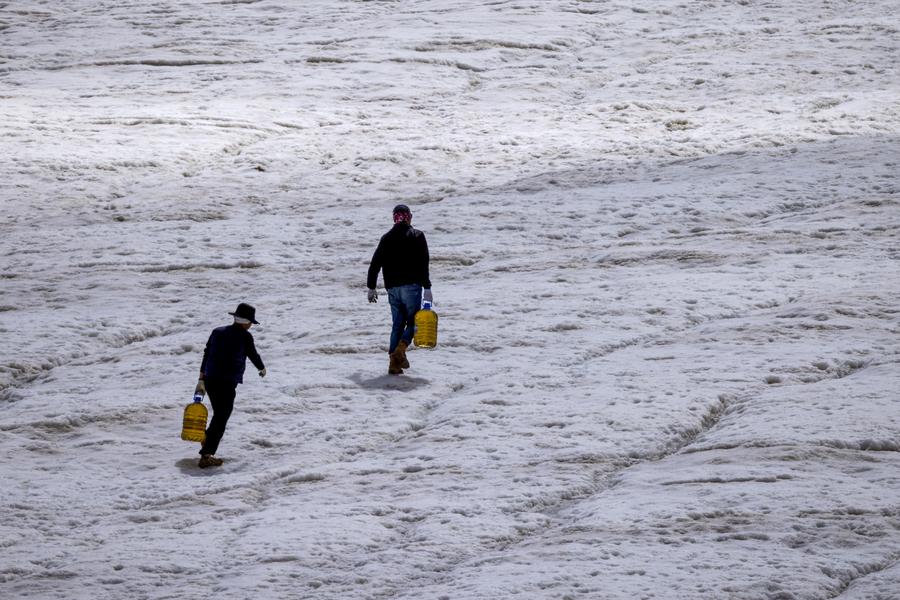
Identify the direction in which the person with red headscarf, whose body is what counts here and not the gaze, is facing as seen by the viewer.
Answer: away from the camera

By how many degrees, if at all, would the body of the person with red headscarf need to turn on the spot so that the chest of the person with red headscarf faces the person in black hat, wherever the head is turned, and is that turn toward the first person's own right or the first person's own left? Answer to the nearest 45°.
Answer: approximately 135° to the first person's own left

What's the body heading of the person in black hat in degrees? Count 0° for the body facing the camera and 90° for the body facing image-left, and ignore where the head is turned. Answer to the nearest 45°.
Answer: approximately 225°

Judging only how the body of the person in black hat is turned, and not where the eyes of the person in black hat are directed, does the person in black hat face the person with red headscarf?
yes
